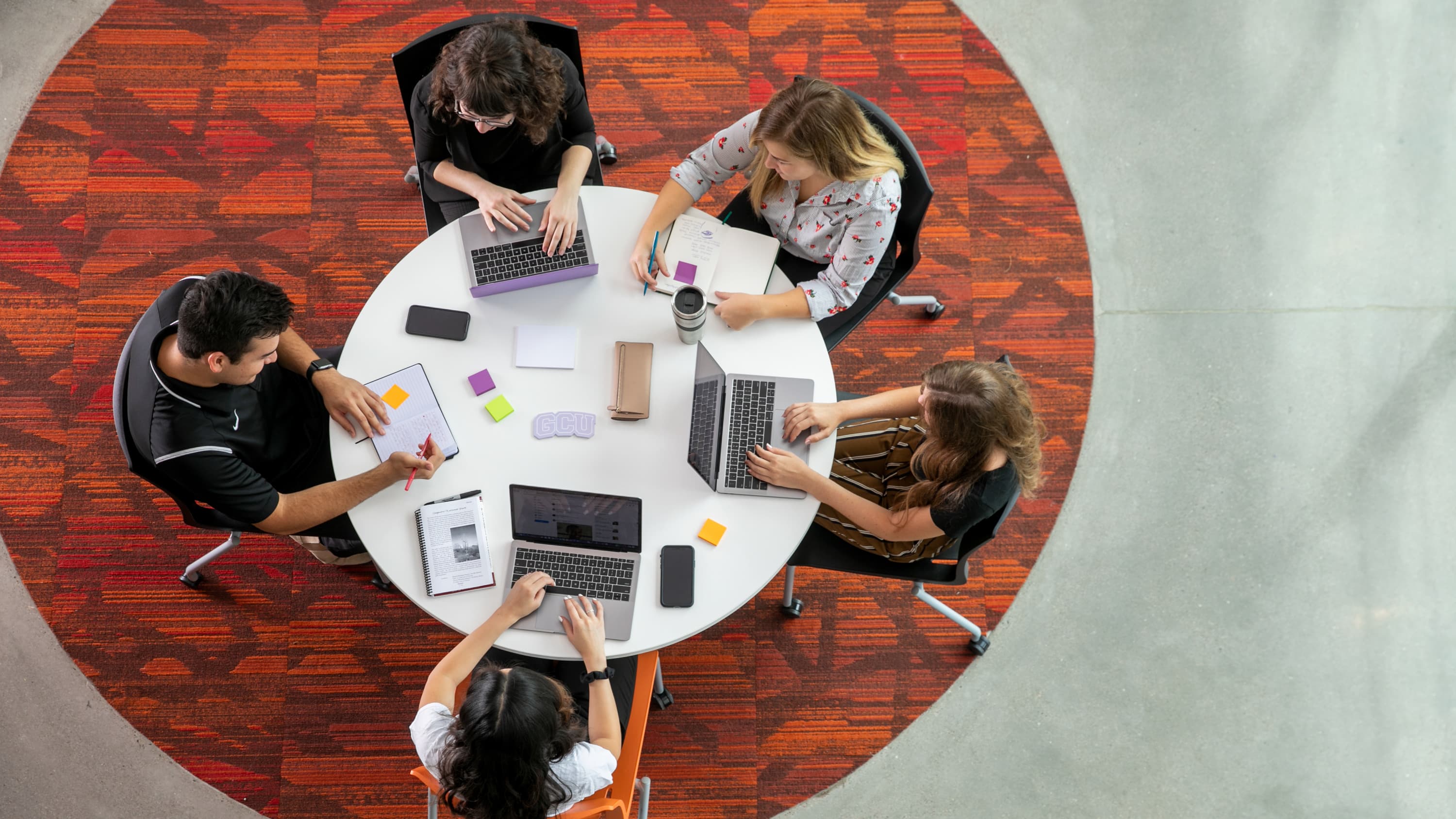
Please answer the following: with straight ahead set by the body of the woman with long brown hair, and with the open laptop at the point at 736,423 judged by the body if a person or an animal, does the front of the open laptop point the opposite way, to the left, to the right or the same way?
the opposite way

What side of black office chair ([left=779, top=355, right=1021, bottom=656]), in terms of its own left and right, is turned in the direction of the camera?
left

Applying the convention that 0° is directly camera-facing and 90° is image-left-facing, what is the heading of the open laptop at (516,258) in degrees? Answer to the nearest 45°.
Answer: approximately 180°

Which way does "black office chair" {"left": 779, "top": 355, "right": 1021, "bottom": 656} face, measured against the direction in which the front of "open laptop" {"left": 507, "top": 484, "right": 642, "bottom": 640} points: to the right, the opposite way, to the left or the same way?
to the right

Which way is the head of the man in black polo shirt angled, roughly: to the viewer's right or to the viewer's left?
to the viewer's right

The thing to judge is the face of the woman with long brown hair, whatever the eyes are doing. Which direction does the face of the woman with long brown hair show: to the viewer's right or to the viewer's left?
to the viewer's left

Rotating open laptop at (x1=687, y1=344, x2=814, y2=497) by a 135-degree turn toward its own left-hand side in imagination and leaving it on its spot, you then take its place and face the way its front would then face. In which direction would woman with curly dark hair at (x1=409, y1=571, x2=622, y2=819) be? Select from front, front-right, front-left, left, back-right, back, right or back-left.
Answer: left

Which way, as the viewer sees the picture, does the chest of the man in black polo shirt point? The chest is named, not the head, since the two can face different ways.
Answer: to the viewer's right

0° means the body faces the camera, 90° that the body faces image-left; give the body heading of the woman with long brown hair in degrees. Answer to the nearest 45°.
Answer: approximately 90°

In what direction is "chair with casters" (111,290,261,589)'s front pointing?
to the viewer's right
